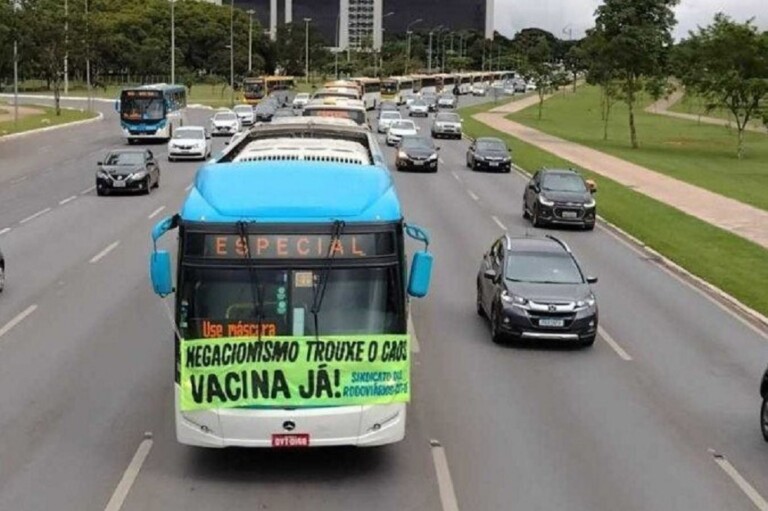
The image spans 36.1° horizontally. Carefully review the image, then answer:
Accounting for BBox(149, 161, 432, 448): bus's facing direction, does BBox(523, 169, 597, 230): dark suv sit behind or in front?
behind

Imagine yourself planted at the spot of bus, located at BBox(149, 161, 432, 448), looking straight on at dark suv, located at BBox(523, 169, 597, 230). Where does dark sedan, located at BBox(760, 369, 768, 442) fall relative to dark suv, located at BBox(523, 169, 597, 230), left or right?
right

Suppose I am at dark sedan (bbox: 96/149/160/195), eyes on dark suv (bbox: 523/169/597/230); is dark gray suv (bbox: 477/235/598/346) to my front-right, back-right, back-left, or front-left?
front-right

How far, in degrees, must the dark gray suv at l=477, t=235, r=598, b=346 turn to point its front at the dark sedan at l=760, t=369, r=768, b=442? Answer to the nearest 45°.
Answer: approximately 45° to its left

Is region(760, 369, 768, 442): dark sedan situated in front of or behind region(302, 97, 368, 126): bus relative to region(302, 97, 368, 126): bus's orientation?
in front

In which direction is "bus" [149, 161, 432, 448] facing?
toward the camera

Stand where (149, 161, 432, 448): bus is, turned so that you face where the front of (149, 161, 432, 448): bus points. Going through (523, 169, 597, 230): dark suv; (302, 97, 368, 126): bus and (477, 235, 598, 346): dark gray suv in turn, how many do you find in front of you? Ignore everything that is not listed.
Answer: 0

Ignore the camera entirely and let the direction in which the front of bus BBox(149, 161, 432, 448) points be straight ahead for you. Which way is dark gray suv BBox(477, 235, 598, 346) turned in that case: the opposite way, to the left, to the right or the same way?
the same way

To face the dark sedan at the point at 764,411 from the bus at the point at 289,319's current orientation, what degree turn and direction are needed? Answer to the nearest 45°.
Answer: approximately 90° to its left

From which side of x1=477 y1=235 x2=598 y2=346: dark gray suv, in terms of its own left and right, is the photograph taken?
front

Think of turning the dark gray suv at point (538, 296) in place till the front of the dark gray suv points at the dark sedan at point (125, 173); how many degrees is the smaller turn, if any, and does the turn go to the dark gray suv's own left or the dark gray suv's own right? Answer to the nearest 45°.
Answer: approximately 135° to the dark gray suv's own right

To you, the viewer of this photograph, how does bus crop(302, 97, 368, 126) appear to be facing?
facing the viewer

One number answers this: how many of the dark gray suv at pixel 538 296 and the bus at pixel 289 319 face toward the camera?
2

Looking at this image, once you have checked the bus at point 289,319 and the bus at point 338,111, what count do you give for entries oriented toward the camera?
2

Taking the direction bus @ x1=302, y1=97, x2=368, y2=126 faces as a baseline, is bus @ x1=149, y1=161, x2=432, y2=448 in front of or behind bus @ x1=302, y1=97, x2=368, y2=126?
in front

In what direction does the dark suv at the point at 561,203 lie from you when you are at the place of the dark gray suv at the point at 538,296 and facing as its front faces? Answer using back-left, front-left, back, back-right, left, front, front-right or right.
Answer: back
